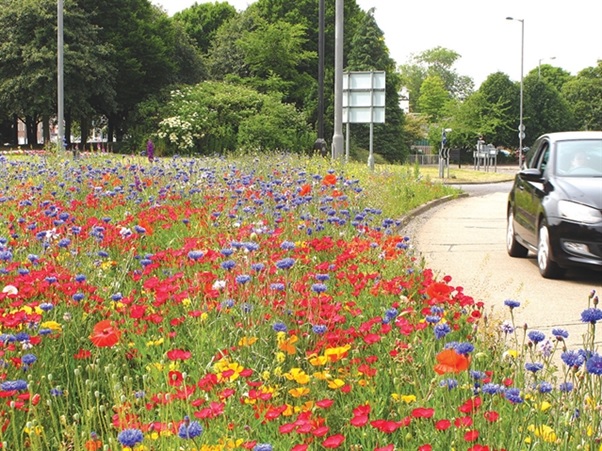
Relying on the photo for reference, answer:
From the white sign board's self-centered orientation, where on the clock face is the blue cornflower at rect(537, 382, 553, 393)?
The blue cornflower is roughly at 6 o'clock from the white sign board.

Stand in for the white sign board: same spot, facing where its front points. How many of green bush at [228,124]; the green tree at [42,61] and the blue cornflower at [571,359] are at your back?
1

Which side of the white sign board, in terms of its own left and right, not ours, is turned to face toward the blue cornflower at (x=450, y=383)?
back

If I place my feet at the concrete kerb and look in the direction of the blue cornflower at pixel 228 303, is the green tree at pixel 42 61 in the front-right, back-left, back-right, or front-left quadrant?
back-right

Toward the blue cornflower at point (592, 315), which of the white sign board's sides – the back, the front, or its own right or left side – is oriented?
back

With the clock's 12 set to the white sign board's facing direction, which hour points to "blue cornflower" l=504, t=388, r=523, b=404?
The blue cornflower is roughly at 6 o'clock from the white sign board.

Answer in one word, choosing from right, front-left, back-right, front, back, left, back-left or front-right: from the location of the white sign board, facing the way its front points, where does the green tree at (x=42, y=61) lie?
front-left

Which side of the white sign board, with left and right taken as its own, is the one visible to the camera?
back

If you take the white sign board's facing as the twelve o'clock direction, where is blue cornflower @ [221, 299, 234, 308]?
The blue cornflower is roughly at 6 o'clock from the white sign board.
